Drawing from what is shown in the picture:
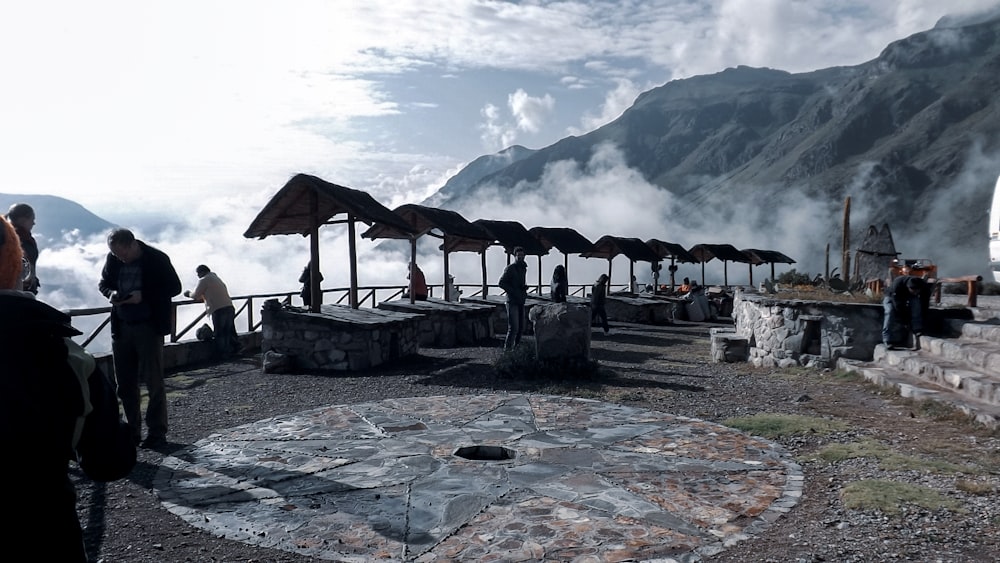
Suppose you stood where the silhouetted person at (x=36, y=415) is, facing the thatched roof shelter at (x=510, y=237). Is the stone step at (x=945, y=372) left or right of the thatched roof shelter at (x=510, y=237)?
right

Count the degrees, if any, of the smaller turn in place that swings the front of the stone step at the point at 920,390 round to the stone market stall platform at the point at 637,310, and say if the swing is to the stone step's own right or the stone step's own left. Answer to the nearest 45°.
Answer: approximately 90° to the stone step's own right

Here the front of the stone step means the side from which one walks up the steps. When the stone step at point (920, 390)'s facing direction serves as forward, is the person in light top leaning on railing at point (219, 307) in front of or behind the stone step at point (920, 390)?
in front

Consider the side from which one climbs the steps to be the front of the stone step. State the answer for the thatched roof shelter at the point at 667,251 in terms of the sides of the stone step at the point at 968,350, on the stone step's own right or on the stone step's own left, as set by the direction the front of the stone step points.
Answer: on the stone step's own right

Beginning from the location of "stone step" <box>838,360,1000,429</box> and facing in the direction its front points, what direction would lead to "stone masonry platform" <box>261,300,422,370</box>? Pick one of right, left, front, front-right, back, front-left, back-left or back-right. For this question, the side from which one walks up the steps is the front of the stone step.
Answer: front-right

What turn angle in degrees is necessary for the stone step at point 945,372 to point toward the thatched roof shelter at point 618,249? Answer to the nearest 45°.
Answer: approximately 90° to its right

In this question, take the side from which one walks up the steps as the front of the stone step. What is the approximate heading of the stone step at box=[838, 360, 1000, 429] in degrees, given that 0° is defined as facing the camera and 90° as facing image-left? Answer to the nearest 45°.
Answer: approximately 45°

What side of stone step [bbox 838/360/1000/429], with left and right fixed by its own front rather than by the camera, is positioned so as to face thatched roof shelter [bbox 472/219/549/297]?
right

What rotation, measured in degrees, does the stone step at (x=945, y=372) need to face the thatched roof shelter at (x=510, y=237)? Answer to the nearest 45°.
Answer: approximately 90° to its right

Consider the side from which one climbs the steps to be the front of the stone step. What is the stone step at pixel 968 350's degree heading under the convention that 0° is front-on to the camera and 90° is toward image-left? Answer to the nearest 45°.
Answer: approximately 45°
